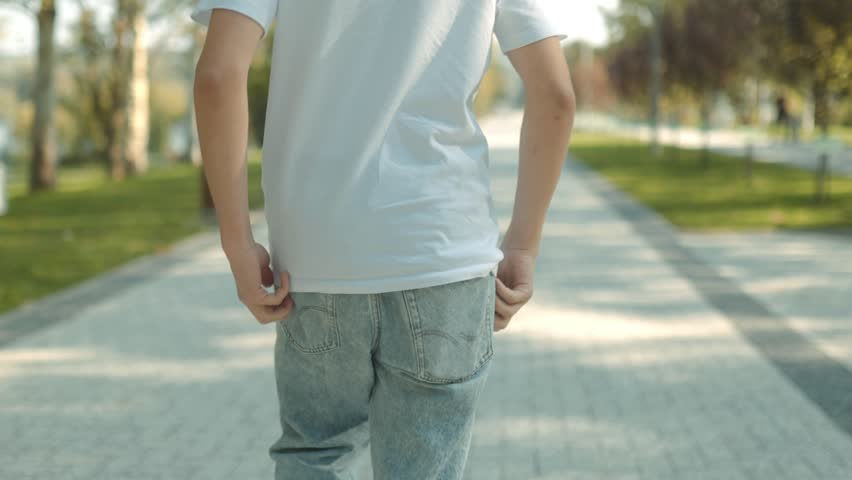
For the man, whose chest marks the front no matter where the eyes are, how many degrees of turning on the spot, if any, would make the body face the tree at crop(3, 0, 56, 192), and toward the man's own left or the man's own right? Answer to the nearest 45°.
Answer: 0° — they already face it

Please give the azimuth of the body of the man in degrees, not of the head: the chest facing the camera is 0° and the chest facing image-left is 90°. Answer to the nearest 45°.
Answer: approximately 180°
